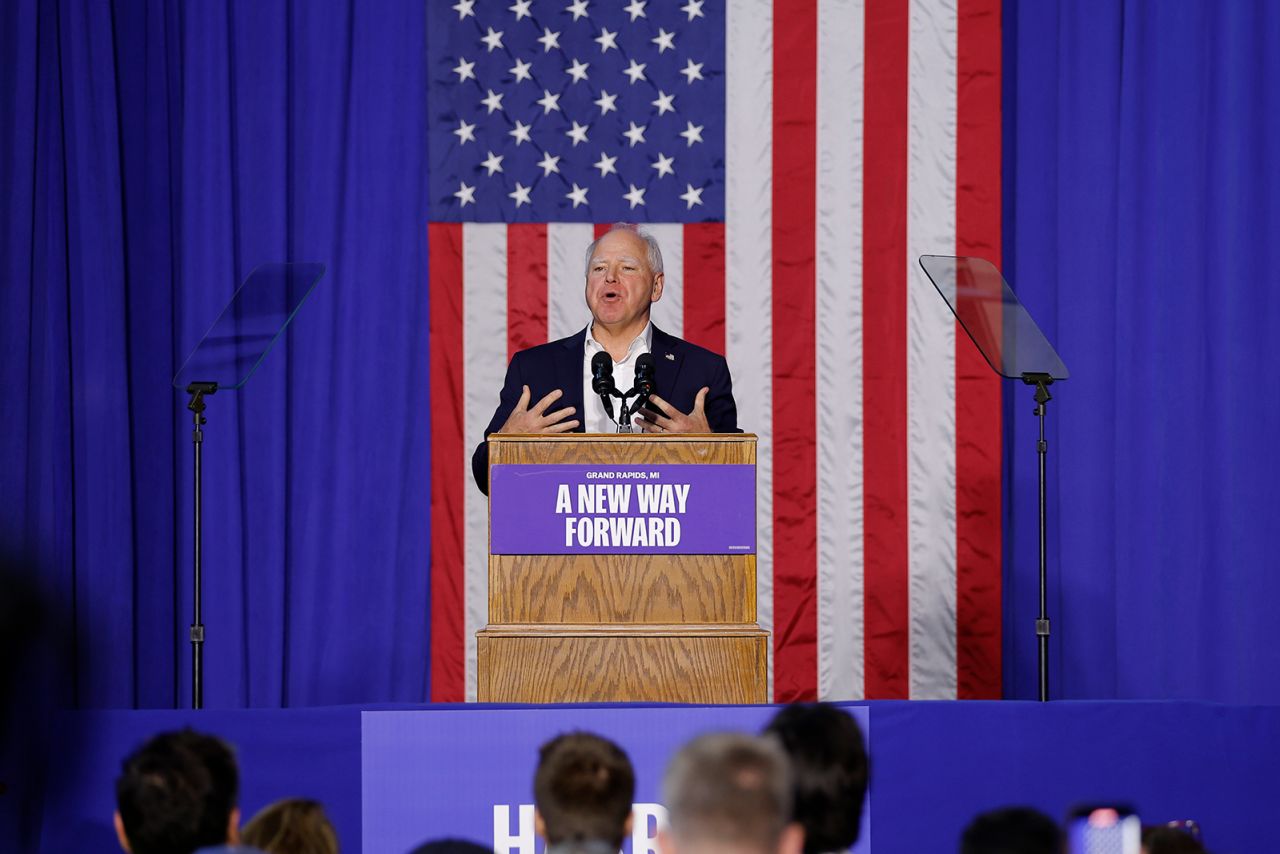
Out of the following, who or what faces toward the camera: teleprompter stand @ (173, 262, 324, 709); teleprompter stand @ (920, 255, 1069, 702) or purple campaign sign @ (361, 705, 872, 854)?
the purple campaign sign

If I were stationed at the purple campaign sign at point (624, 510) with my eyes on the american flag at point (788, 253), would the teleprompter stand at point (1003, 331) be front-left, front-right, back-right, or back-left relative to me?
front-right

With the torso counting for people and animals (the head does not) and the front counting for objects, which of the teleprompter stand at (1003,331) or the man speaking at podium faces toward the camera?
the man speaking at podium

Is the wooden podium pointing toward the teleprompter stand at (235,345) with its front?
no

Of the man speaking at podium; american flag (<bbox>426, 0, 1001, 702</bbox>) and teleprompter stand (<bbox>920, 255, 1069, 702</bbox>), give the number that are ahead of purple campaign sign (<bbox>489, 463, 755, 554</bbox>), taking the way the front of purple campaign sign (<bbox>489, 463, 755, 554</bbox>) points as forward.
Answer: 0

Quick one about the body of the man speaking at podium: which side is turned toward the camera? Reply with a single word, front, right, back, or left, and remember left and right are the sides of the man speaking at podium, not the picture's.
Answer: front

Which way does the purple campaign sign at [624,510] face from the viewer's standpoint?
toward the camera

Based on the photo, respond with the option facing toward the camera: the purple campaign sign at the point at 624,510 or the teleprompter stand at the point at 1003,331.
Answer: the purple campaign sign

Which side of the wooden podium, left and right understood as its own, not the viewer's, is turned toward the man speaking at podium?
back

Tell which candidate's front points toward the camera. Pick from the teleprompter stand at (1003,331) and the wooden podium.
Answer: the wooden podium

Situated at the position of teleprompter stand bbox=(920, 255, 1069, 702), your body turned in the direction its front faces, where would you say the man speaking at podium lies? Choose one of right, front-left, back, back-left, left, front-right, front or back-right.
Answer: front-left
